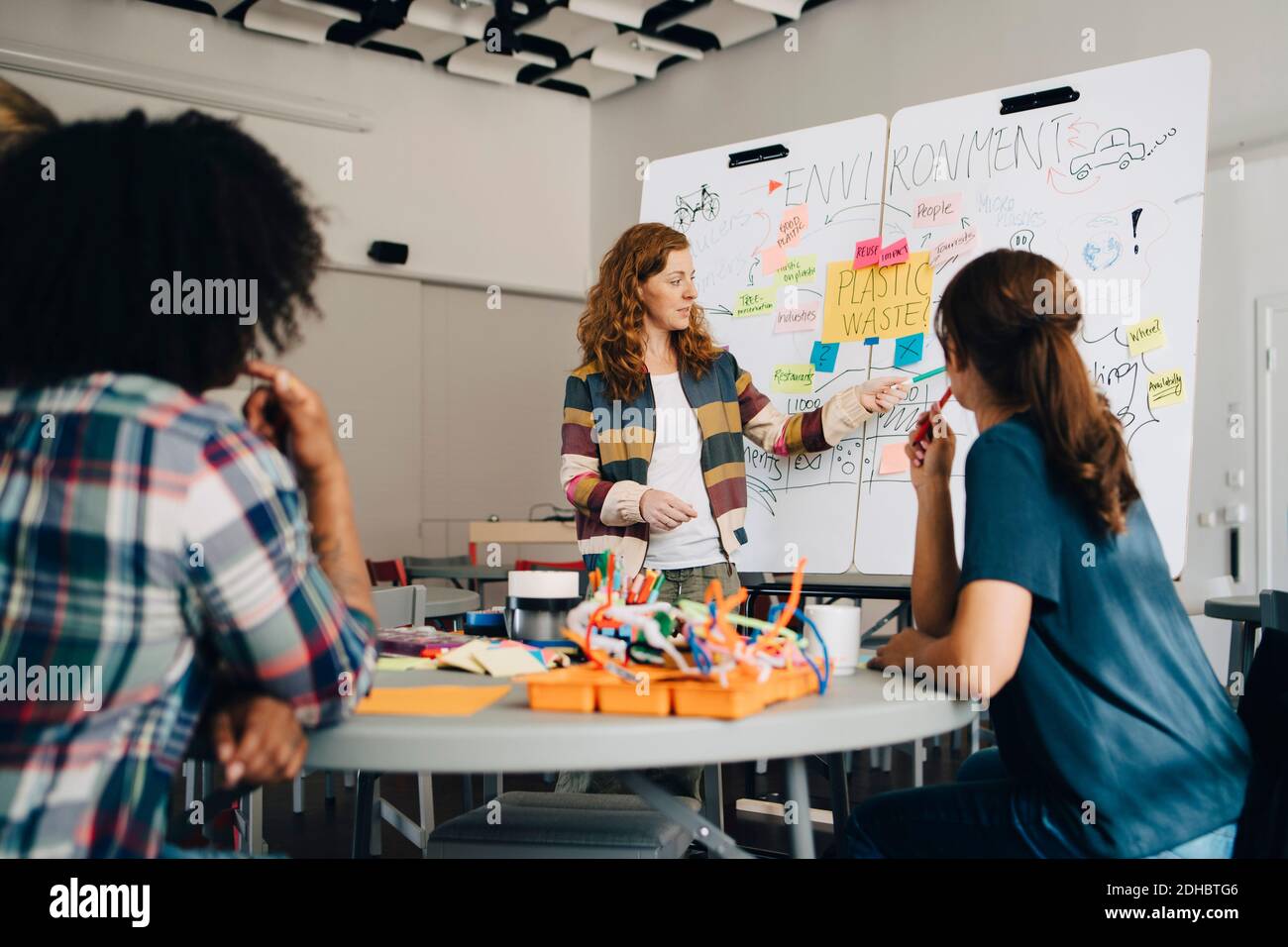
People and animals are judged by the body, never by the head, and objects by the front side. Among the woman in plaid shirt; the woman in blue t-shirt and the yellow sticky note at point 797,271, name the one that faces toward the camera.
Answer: the yellow sticky note

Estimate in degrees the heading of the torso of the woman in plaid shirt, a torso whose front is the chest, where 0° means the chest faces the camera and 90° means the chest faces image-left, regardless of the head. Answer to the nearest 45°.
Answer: approximately 225°

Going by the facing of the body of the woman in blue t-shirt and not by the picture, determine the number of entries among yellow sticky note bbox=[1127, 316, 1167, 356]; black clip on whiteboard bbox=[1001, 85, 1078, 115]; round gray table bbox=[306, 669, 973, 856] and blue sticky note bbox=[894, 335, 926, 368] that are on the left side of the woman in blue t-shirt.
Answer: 1

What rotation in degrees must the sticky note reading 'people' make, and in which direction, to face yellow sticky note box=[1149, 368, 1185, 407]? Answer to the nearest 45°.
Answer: approximately 45° to its left

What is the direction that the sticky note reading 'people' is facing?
toward the camera

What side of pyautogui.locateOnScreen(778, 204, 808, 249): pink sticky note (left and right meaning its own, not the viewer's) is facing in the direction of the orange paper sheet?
front

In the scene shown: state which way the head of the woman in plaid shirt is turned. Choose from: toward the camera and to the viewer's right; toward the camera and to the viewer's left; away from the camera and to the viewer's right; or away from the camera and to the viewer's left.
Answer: away from the camera and to the viewer's right

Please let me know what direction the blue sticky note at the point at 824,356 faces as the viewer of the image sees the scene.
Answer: facing the viewer

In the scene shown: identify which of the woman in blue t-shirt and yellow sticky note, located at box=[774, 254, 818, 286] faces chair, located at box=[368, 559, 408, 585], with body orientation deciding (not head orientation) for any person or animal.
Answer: the woman in blue t-shirt

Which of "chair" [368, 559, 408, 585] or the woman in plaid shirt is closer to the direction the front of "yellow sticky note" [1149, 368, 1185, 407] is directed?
the woman in plaid shirt

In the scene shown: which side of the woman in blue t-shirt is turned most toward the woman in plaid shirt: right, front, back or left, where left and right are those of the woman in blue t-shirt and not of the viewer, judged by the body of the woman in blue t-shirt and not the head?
left

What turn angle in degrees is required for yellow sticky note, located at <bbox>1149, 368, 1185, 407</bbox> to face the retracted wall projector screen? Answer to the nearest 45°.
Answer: approximately 90° to its right

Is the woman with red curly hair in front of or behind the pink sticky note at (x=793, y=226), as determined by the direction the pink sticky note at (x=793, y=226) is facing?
in front
